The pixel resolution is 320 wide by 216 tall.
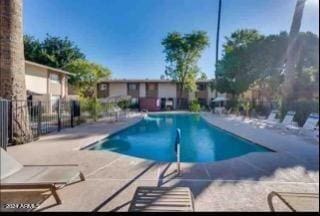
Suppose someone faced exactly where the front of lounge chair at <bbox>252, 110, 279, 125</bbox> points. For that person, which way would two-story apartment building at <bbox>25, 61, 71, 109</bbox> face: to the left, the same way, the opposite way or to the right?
the opposite way

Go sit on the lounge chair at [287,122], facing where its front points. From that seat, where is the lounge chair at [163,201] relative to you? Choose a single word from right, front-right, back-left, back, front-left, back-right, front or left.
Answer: left

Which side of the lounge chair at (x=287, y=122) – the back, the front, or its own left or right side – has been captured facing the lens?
left

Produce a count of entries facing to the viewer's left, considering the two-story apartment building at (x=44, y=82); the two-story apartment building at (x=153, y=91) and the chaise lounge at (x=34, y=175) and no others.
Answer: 0

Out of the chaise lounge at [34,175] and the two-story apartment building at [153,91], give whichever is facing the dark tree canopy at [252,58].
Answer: the chaise lounge

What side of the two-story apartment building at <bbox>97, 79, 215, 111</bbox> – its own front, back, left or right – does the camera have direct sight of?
front

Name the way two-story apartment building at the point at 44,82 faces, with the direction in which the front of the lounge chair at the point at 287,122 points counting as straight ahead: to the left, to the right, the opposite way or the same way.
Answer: the opposite way

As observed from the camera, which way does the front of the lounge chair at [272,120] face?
facing to the left of the viewer

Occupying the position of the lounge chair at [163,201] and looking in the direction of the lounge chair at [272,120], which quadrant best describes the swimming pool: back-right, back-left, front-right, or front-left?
front-left

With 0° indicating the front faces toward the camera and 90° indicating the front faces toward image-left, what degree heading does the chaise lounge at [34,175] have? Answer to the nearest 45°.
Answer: approximately 270°
